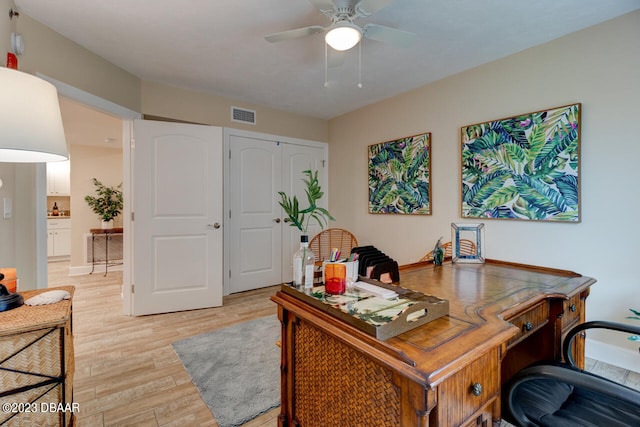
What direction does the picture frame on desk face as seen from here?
toward the camera

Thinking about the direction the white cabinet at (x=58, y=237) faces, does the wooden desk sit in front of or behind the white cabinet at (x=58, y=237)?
in front

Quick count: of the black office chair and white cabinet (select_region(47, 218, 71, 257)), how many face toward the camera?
1

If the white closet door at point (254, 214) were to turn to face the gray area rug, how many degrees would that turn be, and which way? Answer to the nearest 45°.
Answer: approximately 45° to its right

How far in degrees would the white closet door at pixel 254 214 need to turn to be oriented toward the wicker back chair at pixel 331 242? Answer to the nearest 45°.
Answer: approximately 45° to its left

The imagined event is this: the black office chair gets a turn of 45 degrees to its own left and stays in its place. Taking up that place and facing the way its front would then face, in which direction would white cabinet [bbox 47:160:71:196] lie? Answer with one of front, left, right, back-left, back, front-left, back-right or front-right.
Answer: front

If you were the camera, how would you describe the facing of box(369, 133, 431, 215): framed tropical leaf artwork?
facing the viewer and to the left of the viewer

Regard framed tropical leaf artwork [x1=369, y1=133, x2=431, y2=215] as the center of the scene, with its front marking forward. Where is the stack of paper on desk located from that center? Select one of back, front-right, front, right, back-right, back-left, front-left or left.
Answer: front-left

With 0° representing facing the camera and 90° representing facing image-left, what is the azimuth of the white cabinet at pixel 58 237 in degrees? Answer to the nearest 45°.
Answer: approximately 0°

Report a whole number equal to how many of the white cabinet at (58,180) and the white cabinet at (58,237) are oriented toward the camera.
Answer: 2

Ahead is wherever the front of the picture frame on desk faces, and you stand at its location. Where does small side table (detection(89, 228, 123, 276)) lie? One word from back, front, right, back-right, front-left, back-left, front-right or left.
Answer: right

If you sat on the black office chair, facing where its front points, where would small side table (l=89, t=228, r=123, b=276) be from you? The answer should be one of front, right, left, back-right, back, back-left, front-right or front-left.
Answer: front-left
